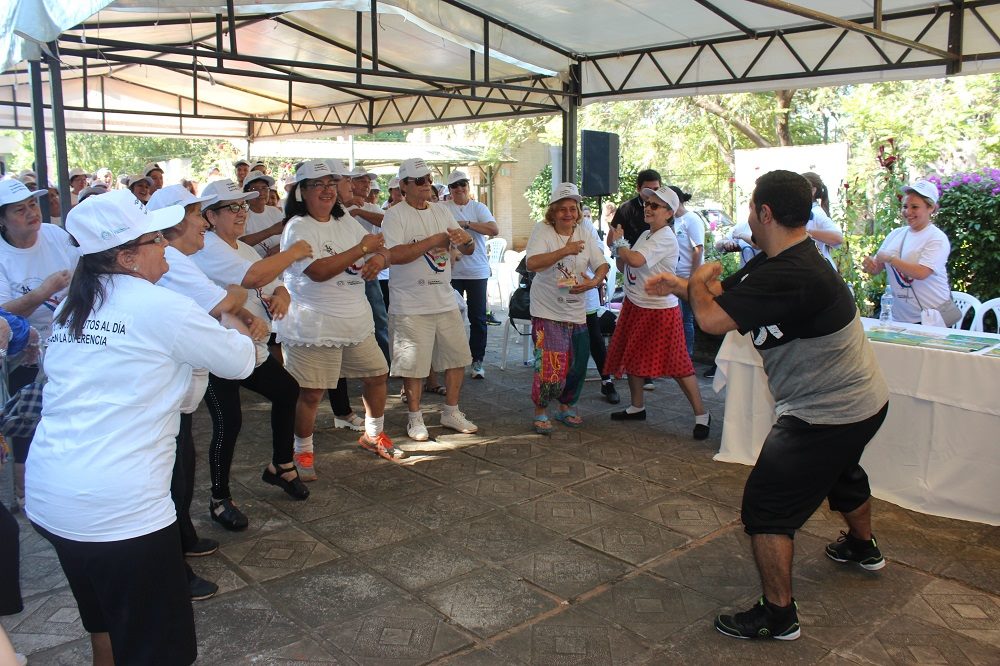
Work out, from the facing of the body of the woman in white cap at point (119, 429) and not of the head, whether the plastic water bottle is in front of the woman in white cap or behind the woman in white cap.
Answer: in front

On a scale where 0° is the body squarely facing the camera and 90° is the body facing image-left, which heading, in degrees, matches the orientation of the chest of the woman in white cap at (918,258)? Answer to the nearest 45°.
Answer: approximately 45°

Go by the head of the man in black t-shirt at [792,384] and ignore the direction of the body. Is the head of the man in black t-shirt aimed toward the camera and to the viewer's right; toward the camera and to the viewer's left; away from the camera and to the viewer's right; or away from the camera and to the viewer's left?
away from the camera and to the viewer's left

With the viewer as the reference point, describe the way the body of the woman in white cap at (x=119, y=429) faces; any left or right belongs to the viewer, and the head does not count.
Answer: facing away from the viewer and to the right of the viewer

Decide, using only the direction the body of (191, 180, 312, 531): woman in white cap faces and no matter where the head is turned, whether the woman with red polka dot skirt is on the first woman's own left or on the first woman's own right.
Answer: on the first woman's own left

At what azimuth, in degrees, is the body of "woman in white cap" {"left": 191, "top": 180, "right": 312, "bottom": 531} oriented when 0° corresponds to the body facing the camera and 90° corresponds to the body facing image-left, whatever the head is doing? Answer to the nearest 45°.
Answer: approximately 315°

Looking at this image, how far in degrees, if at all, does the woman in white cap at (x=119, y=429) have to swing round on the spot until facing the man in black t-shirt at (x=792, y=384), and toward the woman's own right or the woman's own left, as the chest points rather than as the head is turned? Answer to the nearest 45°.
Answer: approximately 45° to the woman's own right

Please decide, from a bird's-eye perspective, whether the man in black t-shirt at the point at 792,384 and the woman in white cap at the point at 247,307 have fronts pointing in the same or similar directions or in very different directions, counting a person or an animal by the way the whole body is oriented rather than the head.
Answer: very different directions

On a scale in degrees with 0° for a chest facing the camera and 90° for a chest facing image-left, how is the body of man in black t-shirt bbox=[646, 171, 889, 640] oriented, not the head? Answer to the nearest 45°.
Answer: approximately 90°

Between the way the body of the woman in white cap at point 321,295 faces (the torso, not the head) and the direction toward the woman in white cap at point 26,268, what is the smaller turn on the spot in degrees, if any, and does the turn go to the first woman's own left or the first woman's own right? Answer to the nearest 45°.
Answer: approximately 135° to the first woman's own right

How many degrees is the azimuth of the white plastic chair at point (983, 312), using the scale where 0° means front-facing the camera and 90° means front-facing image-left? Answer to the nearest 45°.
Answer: approximately 45°

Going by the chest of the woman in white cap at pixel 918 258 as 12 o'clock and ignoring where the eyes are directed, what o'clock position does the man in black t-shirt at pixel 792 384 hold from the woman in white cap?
The man in black t-shirt is roughly at 11 o'clock from the woman in white cap.
